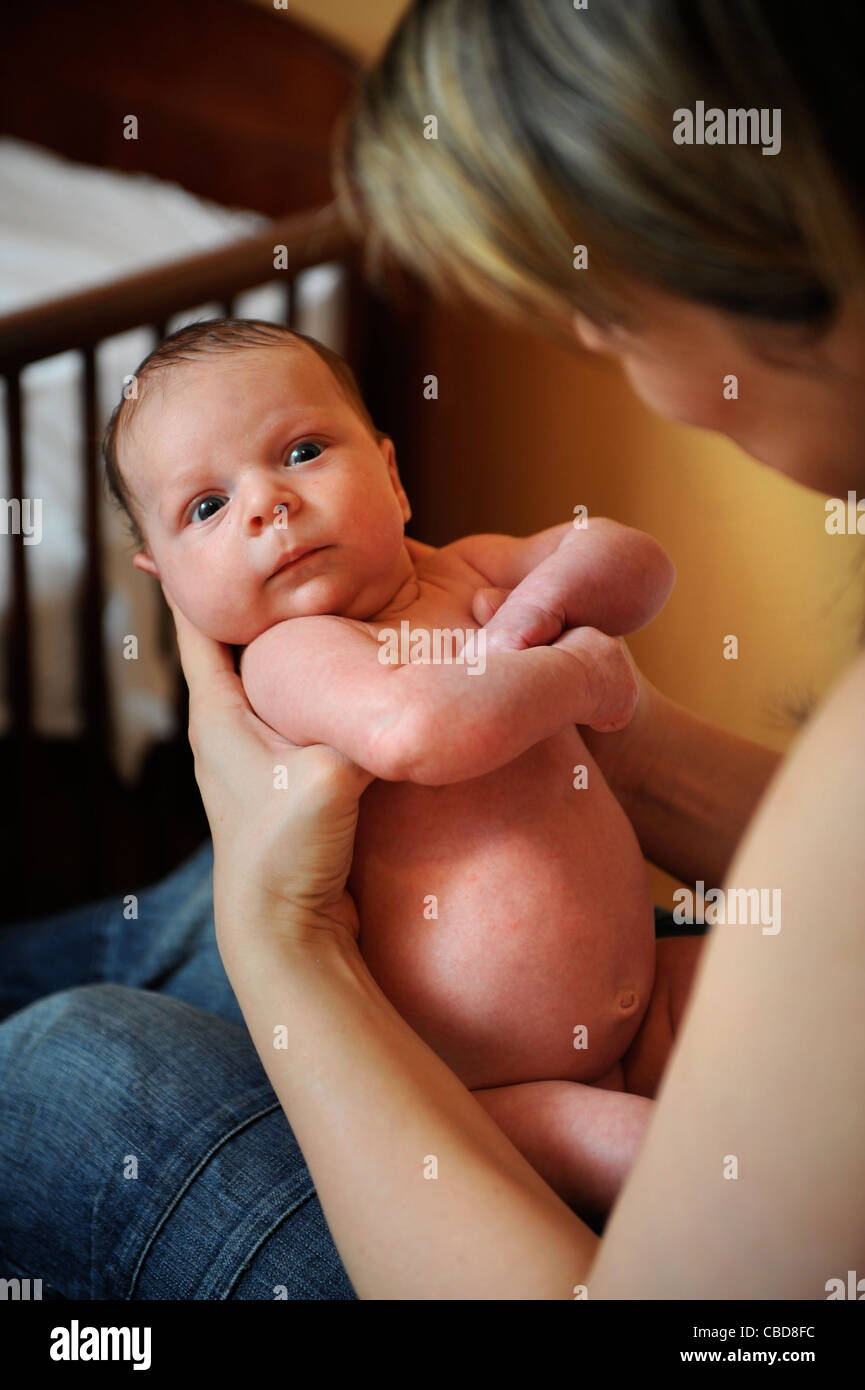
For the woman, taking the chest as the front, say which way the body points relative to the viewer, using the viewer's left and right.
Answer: facing to the left of the viewer
